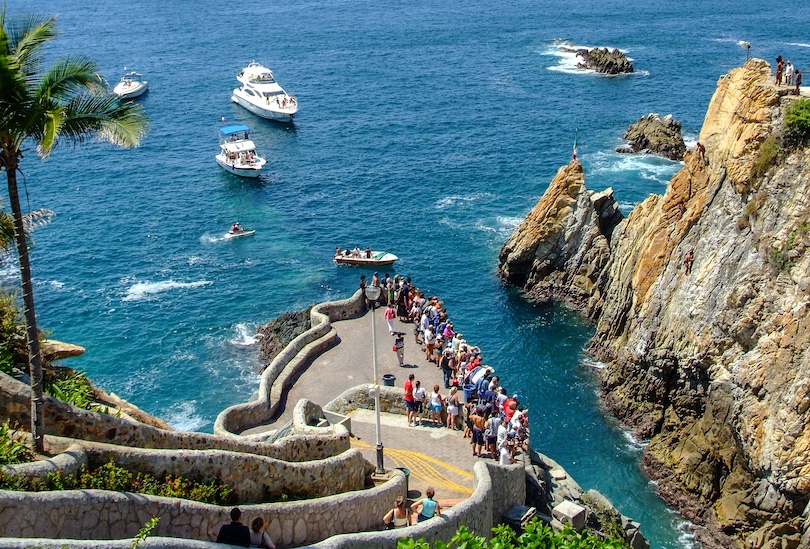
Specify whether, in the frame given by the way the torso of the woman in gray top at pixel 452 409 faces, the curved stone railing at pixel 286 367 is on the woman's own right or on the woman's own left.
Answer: on the woman's own left

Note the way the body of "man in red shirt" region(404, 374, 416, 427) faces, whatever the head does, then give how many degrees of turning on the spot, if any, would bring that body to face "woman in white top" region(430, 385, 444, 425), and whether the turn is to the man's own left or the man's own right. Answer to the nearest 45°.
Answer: approximately 45° to the man's own right

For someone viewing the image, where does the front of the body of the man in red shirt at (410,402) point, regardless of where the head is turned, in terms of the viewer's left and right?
facing to the right of the viewer

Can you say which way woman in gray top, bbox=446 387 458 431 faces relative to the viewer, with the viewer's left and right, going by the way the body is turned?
facing away from the viewer and to the right of the viewer

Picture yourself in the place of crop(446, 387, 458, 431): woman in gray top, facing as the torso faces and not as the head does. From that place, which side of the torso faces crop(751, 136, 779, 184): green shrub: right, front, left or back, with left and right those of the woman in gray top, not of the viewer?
front

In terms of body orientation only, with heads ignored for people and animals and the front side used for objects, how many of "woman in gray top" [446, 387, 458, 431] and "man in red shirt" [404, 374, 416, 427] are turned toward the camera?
0

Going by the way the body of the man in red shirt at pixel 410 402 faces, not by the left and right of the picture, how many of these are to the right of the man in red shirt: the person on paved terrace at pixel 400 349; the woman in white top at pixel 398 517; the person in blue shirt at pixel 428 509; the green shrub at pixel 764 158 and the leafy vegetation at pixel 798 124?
2

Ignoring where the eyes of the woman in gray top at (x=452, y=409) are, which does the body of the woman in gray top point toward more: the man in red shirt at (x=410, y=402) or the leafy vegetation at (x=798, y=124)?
the leafy vegetation

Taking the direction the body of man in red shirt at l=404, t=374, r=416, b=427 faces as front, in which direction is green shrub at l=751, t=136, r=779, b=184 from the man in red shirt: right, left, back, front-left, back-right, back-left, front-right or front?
front-left

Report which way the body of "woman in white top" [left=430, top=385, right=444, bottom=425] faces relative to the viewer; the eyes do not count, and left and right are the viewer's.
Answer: facing away from the viewer and to the right of the viewer

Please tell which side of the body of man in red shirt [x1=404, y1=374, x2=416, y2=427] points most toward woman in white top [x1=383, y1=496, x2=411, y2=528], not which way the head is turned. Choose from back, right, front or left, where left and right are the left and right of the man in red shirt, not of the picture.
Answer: right
